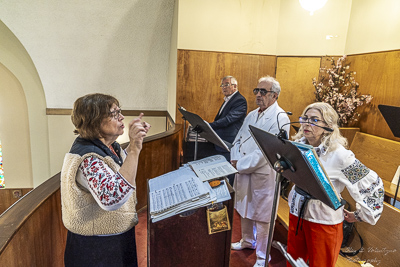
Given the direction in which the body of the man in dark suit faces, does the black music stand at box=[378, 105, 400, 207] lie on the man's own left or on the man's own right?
on the man's own left

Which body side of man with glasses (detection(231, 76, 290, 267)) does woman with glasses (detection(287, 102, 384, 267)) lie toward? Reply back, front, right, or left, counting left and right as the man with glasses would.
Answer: left

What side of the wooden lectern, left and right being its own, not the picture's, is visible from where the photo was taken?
front

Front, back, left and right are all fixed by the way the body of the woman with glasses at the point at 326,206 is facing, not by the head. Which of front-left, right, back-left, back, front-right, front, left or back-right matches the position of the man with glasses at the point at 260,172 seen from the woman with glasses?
right

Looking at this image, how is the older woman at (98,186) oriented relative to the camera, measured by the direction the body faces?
to the viewer's right

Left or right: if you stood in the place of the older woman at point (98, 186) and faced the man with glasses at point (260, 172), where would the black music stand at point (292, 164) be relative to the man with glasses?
right

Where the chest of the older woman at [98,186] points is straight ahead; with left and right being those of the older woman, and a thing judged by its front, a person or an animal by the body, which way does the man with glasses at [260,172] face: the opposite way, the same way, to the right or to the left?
the opposite way

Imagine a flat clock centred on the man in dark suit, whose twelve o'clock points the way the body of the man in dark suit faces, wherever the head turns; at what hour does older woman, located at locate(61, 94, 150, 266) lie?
The older woman is roughly at 11 o'clock from the man in dark suit.

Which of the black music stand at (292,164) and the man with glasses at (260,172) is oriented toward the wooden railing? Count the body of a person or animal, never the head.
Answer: the man with glasses

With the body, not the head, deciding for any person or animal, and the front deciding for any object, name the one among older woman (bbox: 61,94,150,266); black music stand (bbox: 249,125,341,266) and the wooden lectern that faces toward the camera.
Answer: the wooden lectern

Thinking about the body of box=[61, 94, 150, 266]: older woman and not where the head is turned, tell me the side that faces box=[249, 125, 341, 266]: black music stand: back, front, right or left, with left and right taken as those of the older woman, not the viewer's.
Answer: front

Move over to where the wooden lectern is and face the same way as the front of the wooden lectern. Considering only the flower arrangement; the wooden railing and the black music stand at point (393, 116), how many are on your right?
1

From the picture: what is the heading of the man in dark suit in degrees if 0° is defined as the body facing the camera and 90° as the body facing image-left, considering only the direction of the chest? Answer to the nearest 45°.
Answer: approximately 45°

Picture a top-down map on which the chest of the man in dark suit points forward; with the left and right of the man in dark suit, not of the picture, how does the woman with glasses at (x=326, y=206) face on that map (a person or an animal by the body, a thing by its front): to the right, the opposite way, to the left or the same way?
the same way

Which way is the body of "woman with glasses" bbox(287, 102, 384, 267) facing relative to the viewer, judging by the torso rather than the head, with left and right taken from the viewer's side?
facing the viewer and to the left of the viewer

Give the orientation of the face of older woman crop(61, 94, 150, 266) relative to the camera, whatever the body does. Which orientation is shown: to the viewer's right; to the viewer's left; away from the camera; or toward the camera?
to the viewer's right

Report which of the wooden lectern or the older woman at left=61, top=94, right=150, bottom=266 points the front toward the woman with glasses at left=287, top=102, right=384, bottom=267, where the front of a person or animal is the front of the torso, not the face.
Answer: the older woman

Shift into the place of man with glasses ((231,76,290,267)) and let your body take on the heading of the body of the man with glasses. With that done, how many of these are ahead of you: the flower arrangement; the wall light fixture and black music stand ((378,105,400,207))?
0
